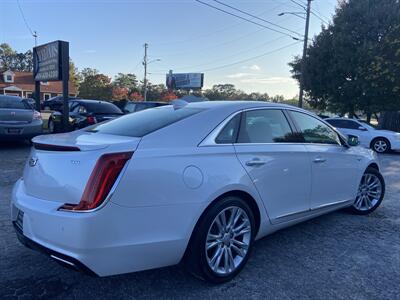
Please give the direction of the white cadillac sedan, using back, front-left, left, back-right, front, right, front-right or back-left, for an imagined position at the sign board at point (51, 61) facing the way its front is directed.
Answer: front-left

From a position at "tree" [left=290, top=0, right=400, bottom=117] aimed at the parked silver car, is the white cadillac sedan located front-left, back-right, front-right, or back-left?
front-left

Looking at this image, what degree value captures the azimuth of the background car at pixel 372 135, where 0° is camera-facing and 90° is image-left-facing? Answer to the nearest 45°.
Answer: approximately 270°

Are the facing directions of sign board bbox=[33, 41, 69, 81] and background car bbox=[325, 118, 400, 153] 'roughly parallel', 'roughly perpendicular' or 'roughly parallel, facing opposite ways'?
roughly perpendicular

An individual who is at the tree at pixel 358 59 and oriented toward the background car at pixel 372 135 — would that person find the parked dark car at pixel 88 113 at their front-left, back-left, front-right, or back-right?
front-right

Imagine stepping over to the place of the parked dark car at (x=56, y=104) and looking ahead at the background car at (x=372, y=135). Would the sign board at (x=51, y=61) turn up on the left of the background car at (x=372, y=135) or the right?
right

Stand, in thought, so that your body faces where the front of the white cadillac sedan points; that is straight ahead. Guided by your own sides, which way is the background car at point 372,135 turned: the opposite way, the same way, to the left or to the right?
to the right

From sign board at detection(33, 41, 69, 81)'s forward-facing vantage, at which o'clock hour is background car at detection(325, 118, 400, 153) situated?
The background car is roughly at 8 o'clock from the sign board.

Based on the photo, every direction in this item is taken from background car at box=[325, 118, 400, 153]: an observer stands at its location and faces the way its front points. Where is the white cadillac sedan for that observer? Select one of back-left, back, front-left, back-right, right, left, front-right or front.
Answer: right

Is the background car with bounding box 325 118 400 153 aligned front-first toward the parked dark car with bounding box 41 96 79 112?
no

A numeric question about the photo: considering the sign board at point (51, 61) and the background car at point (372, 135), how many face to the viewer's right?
1

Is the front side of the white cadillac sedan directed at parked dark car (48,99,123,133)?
no

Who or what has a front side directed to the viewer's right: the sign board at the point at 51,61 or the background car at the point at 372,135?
the background car

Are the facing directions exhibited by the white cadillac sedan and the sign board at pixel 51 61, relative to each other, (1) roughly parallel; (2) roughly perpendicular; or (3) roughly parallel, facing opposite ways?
roughly parallel, facing opposite ways

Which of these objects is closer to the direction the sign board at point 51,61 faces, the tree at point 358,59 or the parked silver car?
the parked silver car

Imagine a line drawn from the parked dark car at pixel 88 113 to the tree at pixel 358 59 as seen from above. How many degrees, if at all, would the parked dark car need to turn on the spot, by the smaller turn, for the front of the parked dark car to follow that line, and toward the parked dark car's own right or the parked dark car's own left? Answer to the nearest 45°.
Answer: approximately 135° to the parked dark car's own right
